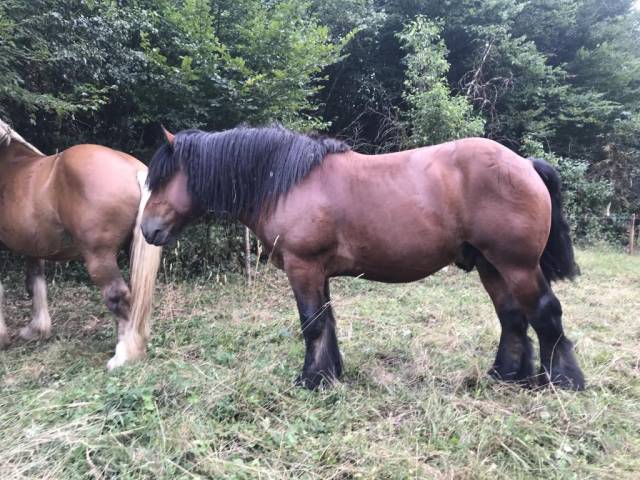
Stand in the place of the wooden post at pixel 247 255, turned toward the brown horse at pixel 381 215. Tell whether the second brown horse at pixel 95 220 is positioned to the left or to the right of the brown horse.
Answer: right

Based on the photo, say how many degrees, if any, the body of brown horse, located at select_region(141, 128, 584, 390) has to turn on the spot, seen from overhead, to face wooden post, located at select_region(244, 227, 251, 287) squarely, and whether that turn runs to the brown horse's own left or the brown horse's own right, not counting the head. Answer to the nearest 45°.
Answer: approximately 45° to the brown horse's own right

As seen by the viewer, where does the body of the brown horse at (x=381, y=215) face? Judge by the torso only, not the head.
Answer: to the viewer's left

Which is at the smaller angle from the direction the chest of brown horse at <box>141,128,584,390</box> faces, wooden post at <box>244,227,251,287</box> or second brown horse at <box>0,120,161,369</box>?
the second brown horse

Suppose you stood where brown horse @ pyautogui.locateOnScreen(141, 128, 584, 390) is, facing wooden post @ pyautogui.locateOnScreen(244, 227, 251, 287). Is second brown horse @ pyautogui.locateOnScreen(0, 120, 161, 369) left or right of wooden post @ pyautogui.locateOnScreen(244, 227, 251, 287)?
left

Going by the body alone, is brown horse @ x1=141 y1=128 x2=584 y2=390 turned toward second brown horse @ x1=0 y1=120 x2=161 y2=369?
yes
